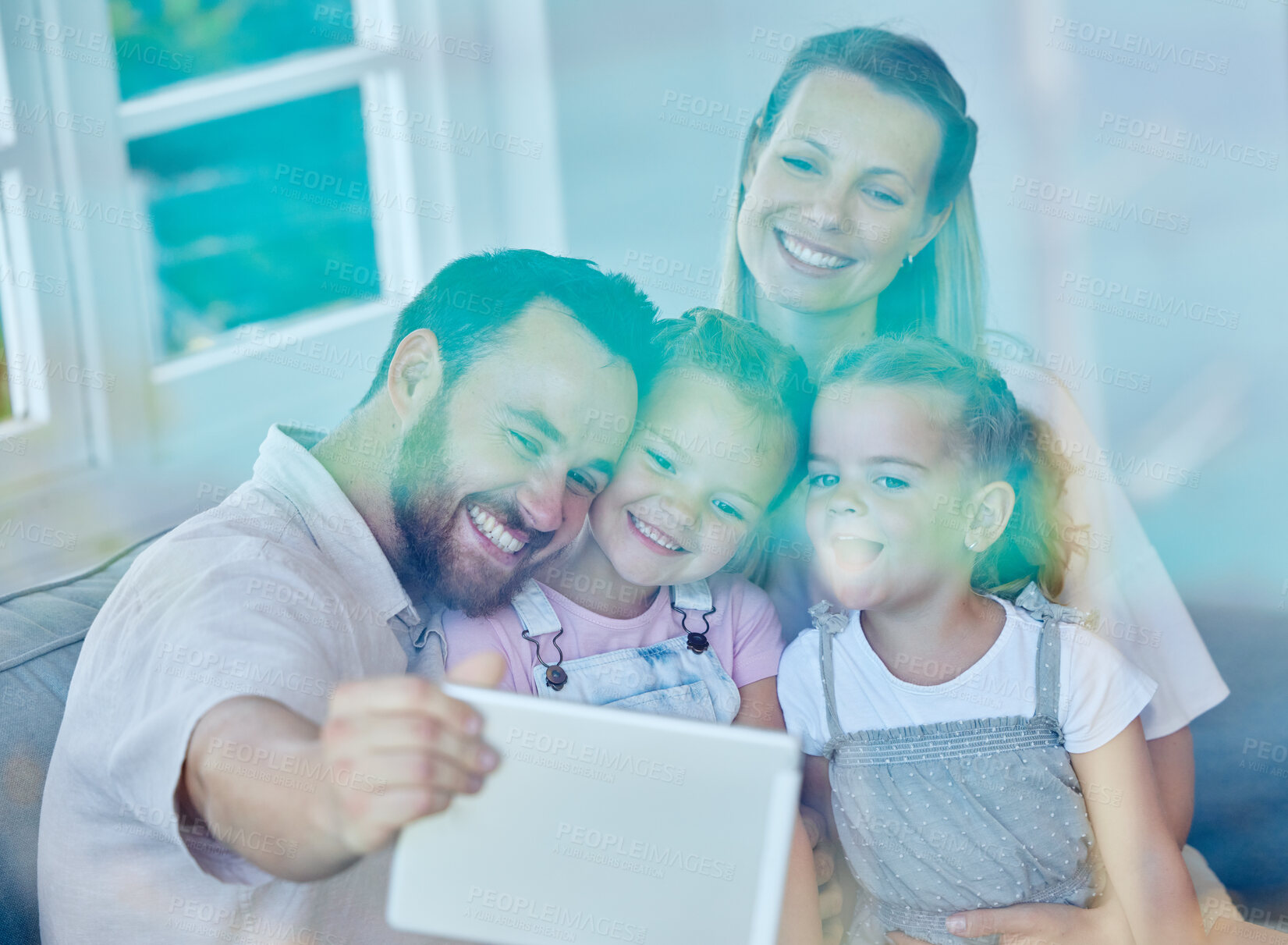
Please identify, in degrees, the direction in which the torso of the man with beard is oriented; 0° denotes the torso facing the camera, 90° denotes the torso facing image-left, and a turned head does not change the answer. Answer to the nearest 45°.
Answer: approximately 315°

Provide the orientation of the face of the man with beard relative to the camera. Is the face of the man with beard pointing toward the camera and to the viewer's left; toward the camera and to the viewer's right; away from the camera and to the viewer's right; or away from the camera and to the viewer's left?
toward the camera and to the viewer's right

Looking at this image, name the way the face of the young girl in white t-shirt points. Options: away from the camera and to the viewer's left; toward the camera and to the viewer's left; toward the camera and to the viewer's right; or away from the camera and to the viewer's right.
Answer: toward the camera and to the viewer's left
